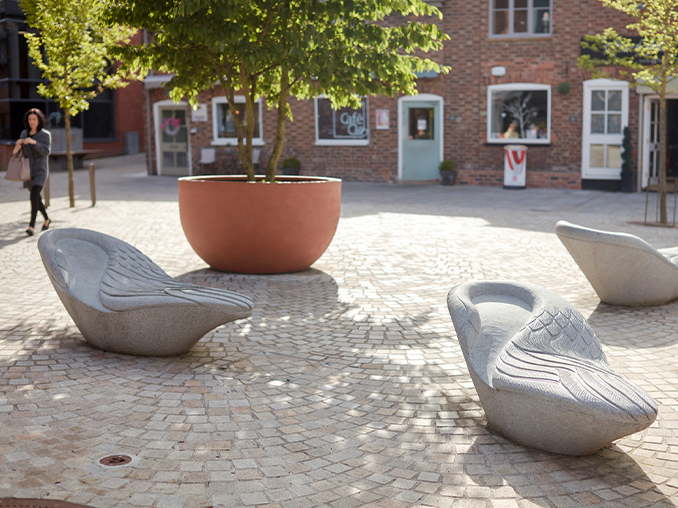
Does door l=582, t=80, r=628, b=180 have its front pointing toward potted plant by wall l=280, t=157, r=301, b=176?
no

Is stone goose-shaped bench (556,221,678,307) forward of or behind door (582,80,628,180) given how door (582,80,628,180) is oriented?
forward

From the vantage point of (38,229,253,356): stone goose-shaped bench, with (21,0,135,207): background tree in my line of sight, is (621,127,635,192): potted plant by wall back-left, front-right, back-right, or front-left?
front-right

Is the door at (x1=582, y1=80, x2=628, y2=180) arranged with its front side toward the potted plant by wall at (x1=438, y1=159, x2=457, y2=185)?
no

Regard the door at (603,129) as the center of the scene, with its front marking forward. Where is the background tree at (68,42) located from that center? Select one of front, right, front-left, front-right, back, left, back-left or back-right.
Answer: front-right

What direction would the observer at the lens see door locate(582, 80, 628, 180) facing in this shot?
facing the viewer

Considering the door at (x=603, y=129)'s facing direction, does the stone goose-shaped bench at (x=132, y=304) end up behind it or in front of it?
in front

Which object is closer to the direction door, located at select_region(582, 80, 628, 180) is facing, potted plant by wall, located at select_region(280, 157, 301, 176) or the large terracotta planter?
the large terracotta planter

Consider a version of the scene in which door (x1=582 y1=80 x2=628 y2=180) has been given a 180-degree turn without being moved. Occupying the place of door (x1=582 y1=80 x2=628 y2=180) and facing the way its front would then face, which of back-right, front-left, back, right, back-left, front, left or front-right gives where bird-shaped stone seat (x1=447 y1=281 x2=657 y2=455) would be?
back

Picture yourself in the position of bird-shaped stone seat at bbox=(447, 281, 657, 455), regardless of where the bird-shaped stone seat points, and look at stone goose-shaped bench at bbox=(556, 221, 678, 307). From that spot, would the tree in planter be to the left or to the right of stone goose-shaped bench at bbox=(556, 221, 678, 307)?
left

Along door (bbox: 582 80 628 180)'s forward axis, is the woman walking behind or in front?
in front

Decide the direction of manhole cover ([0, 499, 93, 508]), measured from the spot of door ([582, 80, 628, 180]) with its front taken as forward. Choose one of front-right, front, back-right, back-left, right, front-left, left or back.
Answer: front

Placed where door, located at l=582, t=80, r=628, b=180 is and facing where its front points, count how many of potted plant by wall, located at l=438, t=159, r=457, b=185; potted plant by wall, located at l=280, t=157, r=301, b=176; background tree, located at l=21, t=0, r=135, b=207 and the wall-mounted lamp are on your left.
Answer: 0

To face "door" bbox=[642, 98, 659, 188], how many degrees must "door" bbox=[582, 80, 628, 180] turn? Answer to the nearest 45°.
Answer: approximately 90° to its left
